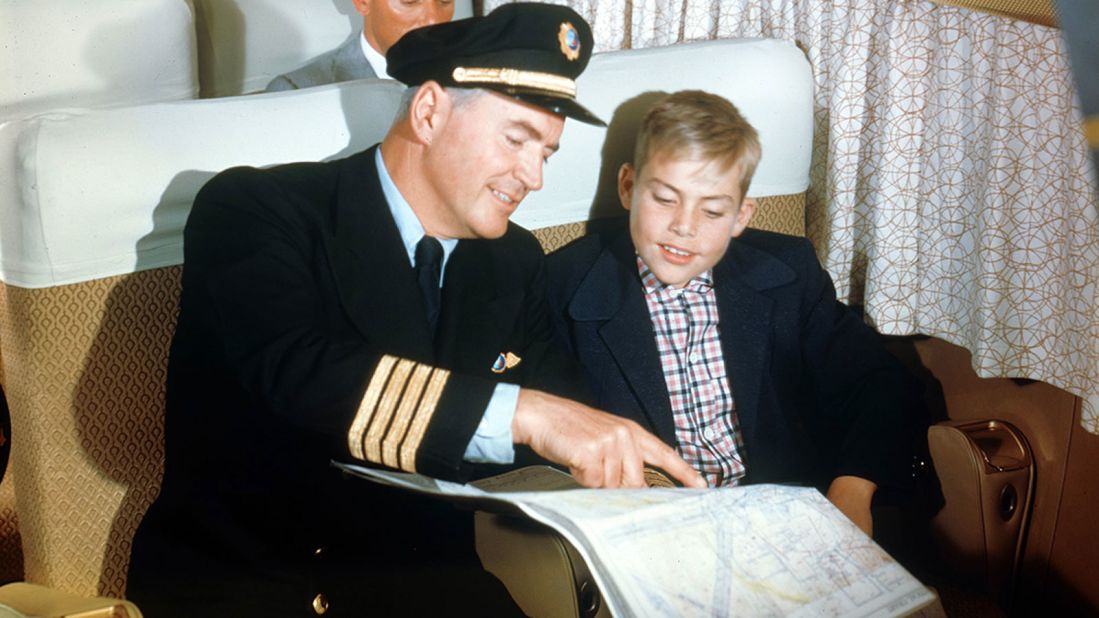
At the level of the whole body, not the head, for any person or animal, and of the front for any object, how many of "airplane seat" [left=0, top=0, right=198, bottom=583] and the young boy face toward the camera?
2

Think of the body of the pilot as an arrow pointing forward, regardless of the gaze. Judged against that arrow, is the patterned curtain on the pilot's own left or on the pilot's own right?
on the pilot's own left

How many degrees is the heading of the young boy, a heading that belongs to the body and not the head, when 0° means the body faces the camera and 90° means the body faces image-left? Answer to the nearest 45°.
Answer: approximately 0°

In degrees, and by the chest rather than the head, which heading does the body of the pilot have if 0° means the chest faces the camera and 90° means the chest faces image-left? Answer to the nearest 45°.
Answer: approximately 315°

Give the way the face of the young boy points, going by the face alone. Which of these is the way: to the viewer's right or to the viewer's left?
to the viewer's left

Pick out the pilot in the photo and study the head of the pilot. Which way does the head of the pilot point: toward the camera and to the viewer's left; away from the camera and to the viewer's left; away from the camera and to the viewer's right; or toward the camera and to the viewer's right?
toward the camera and to the viewer's right

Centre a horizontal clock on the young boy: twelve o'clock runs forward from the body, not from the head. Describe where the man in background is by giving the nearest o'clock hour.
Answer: The man in background is roughly at 4 o'clock from the young boy.

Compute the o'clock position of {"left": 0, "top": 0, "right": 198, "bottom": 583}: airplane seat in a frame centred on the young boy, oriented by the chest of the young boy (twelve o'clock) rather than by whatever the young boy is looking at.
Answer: The airplane seat is roughly at 3 o'clock from the young boy.
